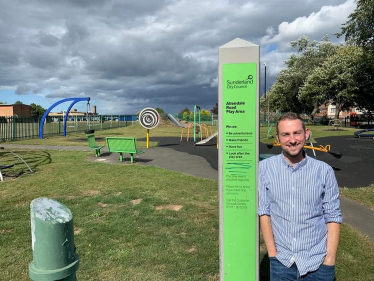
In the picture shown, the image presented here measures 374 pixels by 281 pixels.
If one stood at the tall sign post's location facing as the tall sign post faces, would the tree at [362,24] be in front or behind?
behind

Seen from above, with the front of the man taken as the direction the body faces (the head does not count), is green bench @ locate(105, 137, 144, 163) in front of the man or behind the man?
behind

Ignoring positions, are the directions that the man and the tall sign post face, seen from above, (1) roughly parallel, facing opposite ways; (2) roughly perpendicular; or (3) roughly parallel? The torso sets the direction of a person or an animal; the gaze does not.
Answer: roughly parallel

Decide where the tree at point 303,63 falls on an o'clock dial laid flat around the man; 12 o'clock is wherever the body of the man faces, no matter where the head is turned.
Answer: The tree is roughly at 6 o'clock from the man.

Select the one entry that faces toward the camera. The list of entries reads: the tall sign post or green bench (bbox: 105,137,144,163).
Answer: the tall sign post

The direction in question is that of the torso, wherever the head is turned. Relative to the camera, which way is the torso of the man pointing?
toward the camera

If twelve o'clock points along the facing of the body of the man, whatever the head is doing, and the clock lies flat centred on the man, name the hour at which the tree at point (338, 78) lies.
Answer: The tree is roughly at 6 o'clock from the man.

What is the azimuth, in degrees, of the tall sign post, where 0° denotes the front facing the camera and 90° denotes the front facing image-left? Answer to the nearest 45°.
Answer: approximately 0°

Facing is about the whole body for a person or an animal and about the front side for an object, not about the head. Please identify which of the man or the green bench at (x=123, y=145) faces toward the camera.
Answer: the man

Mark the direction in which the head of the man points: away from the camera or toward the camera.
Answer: toward the camera
